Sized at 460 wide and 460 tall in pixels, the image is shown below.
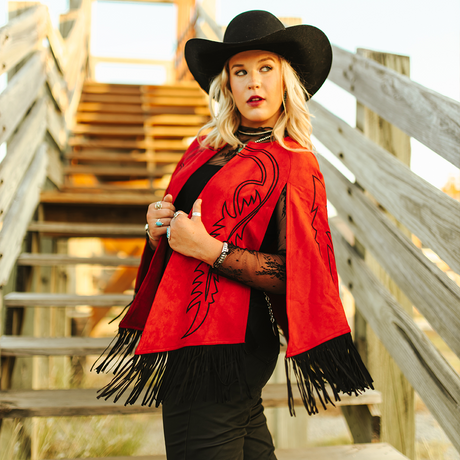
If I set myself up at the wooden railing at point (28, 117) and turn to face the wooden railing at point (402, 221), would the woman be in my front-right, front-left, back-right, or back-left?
front-right

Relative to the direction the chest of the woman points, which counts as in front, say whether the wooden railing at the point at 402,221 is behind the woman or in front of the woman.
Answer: behind

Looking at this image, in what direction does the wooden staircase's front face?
toward the camera

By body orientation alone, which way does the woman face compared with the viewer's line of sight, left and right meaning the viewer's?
facing the viewer and to the left of the viewer

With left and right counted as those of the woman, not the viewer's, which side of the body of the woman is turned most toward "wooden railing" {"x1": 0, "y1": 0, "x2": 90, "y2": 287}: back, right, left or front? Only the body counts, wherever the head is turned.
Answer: right

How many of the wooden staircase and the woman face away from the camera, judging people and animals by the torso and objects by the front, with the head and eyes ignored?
0
